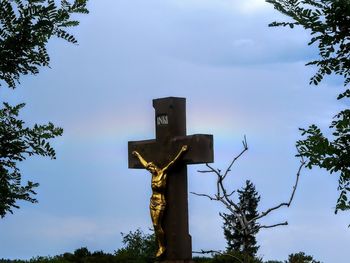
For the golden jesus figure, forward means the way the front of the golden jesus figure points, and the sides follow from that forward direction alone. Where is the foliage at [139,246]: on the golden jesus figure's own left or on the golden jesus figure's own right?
on the golden jesus figure's own right

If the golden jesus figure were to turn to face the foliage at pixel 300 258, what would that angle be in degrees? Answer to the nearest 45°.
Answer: approximately 180°

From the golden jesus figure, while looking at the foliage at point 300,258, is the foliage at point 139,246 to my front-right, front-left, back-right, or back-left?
front-left

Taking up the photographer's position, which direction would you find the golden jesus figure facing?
facing the viewer and to the left of the viewer

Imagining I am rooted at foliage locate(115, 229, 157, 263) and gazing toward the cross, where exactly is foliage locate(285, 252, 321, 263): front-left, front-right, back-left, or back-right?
front-left
